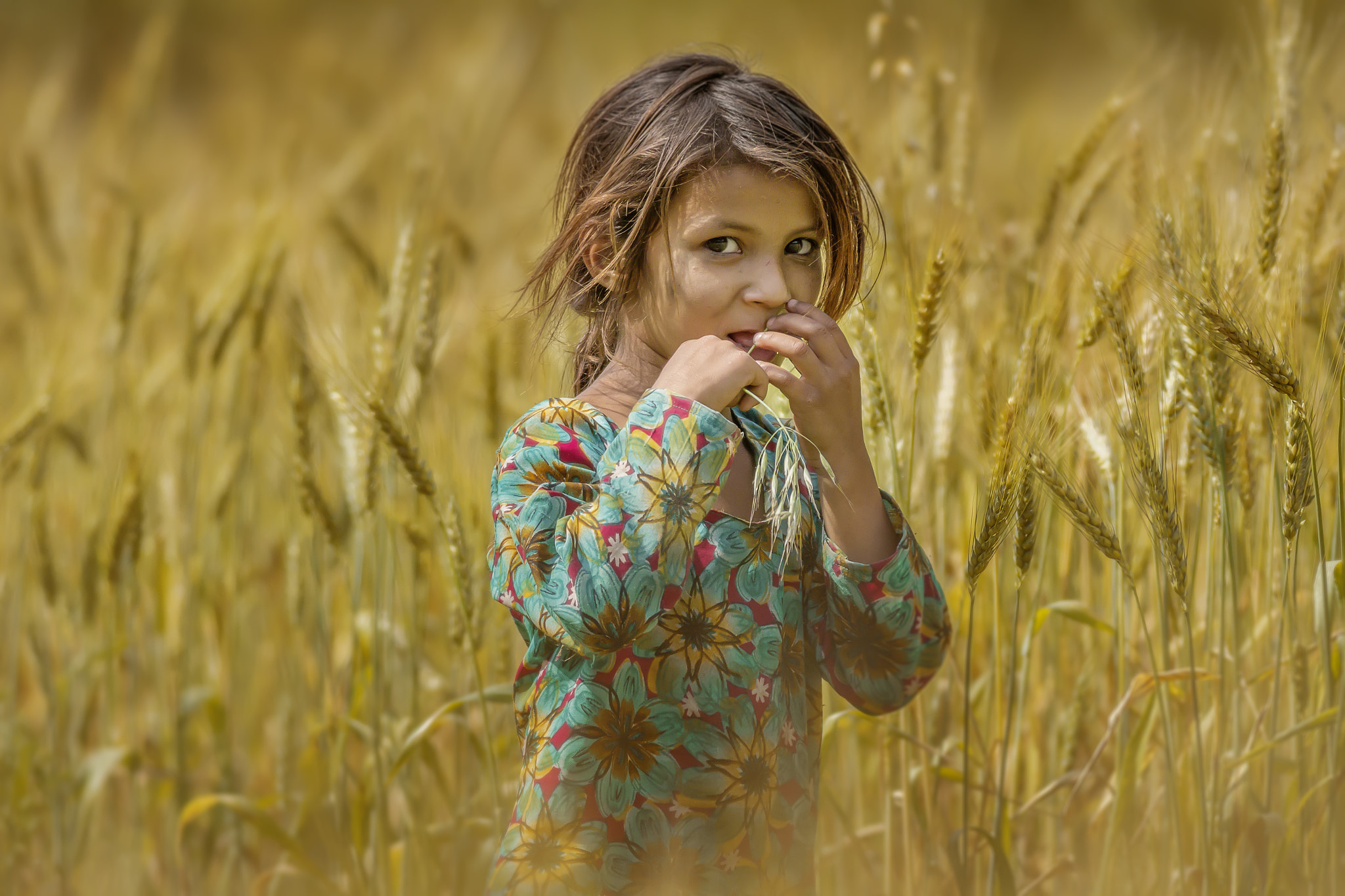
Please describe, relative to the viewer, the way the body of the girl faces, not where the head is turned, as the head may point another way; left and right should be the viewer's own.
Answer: facing the viewer and to the right of the viewer
